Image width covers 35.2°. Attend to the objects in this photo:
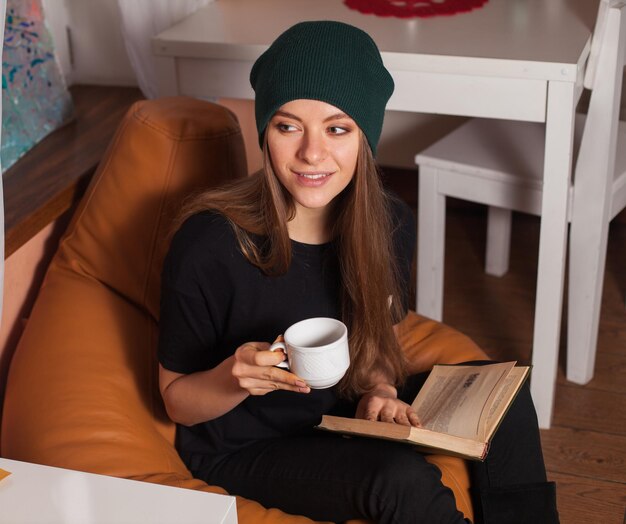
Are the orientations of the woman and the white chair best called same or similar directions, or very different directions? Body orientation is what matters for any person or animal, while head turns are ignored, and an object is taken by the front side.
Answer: very different directions

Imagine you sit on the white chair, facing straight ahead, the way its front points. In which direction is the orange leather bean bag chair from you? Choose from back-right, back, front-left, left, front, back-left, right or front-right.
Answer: left

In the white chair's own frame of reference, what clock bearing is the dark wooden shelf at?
The dark wooden shelf is roughly at 10 o'clock from the white chair.

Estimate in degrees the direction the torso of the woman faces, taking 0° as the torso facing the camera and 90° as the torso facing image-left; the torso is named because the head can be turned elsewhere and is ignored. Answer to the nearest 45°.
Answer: approximately 315°

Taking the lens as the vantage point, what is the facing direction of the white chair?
facing away from the viewer and to the left of the viewer

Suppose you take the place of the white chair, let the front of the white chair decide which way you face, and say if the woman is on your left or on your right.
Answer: on your left

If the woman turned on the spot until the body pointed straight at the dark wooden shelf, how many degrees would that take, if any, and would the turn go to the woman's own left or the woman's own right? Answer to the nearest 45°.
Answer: approximately 180°

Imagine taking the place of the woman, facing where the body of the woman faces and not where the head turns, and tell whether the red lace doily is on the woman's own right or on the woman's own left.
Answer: on the woman's own left
